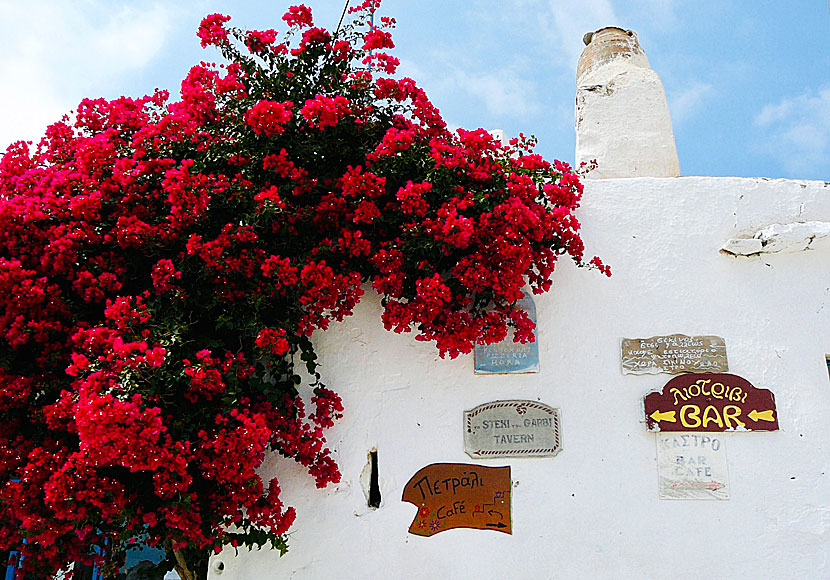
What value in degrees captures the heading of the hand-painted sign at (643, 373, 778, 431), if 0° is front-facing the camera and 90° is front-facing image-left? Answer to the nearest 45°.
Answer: approximately 0°

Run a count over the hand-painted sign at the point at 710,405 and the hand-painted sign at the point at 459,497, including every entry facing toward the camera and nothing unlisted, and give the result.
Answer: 2

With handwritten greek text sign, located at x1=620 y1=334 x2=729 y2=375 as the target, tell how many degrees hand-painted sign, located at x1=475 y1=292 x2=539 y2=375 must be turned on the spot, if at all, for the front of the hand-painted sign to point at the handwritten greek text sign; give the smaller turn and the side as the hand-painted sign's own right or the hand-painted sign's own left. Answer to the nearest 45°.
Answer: approximately 90° to the hand-painted sign's own left
